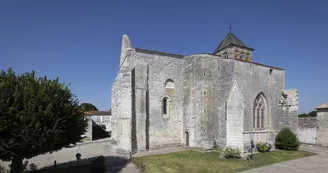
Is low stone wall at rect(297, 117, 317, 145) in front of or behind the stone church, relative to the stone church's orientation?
behind

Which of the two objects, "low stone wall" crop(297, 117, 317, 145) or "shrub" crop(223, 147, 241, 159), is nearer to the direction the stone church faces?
the shrub

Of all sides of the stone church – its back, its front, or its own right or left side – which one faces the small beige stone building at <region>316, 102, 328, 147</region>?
back

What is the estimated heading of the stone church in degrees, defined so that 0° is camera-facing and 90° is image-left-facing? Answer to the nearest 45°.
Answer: approximately 45°
